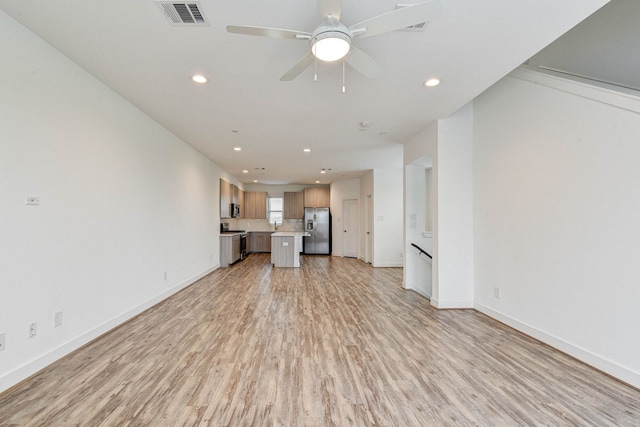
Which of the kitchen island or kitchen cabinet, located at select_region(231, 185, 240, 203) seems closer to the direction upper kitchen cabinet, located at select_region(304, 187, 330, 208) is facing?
the kitchen island

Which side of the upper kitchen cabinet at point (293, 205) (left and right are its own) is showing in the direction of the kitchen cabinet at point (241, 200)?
right

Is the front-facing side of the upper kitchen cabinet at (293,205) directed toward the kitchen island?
yes

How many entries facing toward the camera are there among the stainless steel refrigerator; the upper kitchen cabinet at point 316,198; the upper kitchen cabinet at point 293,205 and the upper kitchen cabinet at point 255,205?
4

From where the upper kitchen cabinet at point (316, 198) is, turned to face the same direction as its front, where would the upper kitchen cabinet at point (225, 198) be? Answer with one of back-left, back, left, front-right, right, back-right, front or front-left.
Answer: front-right

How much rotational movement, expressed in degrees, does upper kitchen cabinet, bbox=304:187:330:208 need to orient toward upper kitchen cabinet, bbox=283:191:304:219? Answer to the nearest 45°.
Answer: approximately 90° to its right

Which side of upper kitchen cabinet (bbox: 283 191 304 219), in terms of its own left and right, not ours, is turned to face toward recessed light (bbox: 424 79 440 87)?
front

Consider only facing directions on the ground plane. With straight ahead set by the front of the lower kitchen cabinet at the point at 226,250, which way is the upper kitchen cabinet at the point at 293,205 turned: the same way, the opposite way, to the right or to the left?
to the right

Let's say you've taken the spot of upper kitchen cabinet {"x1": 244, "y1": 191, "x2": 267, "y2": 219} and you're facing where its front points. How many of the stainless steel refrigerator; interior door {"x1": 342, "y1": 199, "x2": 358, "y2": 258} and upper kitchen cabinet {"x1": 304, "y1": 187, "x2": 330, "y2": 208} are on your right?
0

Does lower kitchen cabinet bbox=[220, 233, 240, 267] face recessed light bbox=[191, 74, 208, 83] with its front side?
no

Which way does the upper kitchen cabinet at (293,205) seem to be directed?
toward the camera

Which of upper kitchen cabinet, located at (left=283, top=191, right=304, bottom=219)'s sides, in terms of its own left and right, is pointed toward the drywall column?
front

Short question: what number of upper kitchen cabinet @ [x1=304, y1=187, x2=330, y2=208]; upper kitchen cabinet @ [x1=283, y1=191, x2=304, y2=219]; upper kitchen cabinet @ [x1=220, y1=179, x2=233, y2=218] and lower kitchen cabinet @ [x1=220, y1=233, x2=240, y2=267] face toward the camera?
2

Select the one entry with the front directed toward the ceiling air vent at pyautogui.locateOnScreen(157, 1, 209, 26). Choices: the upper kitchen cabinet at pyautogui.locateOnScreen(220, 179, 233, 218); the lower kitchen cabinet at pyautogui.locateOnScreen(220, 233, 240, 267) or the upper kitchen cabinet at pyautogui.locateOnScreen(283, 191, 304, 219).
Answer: the upper kitchen cabinet at pyautogui.locateOnScreen(283, 191, 304, 219)

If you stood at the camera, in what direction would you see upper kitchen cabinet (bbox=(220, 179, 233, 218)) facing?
facing to the right of the viewer

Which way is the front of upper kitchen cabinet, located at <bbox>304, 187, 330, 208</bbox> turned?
toward the camera

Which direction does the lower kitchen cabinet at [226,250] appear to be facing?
to the viewer's right

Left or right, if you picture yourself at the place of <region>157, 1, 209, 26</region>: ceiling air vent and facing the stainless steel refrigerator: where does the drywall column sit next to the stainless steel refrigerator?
right

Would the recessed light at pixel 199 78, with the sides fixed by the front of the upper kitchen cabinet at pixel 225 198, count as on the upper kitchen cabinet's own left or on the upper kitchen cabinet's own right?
on the upper kitchen cabinet's own right
